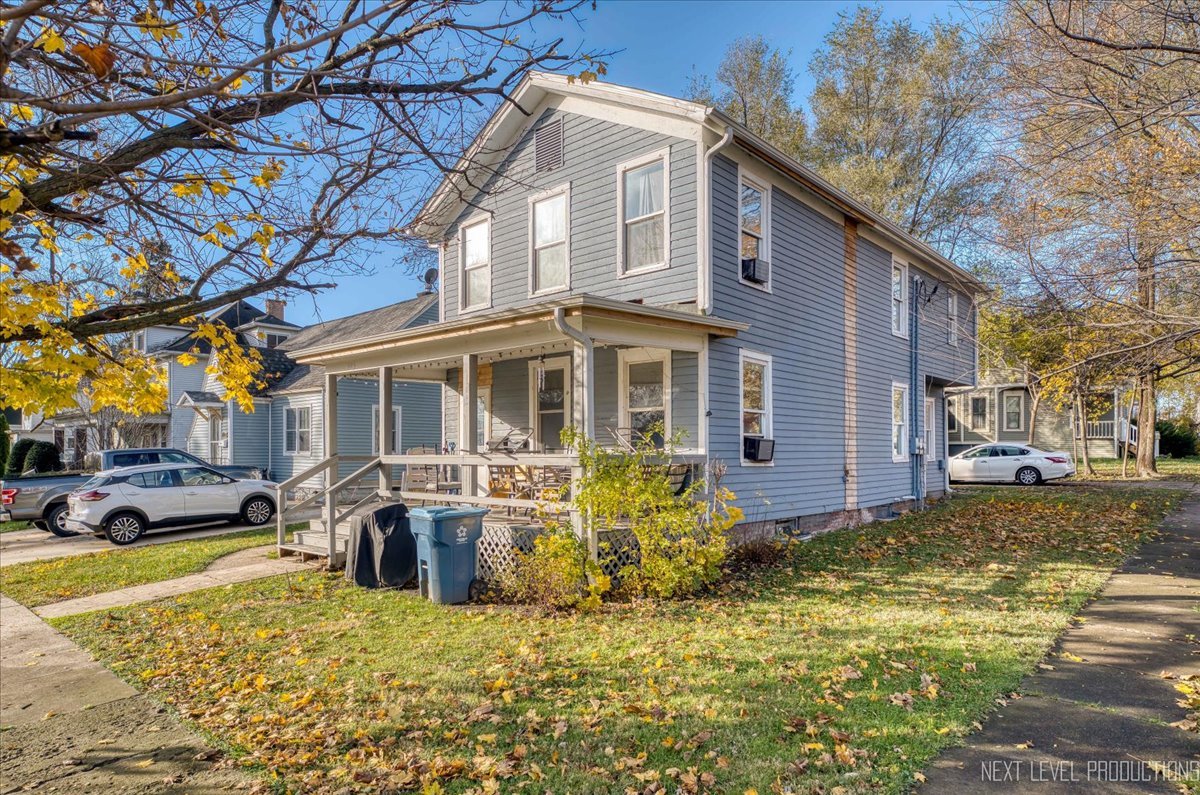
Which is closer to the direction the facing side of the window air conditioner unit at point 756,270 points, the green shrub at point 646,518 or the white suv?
the green shrub

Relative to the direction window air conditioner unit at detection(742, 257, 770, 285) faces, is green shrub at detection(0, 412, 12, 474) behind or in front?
behind

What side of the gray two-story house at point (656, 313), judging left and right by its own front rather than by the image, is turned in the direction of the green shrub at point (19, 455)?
right

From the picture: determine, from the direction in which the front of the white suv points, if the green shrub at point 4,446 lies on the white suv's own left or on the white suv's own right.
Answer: on the white suv's own left

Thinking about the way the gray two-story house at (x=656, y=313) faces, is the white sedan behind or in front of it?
behind

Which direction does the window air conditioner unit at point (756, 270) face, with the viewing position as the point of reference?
facing the viewer and to the right of the viewer

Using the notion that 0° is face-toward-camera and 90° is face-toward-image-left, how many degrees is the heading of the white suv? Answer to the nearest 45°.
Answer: approximately 270°

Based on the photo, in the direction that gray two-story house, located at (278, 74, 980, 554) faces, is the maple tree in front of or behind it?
in front

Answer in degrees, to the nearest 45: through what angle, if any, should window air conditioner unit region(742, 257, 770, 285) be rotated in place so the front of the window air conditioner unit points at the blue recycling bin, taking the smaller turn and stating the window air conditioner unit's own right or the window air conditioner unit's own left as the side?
approximately 90° to the window air conditioner unit's own right
